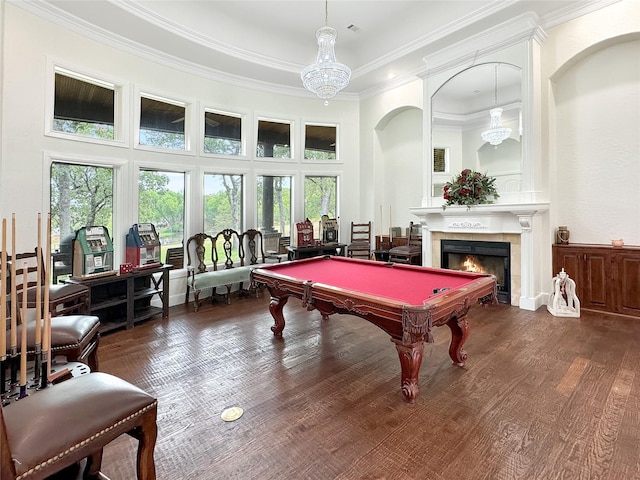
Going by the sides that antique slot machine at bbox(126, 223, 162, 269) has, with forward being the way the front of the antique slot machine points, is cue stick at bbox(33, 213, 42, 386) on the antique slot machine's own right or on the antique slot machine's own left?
on the antique slot machine's own right

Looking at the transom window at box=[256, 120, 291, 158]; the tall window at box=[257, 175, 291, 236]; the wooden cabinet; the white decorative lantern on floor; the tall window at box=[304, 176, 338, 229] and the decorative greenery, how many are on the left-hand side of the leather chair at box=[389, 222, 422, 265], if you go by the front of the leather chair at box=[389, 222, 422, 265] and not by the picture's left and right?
3

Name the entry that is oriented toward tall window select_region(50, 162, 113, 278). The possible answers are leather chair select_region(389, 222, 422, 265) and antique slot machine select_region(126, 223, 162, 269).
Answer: the leather chair

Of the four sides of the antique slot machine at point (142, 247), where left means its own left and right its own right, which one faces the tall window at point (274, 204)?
left

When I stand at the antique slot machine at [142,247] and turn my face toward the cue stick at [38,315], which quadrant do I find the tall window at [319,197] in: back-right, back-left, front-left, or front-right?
back-left

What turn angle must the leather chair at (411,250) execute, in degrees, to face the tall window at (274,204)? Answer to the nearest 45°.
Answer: approximately 45° to its right

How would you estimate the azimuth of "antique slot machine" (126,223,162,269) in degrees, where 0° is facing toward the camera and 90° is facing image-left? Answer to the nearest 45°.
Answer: approximately 315°

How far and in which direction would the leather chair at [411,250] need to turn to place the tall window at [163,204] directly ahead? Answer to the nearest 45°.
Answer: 0° — it already faces it

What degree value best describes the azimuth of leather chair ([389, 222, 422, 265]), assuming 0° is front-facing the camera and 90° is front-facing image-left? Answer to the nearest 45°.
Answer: approximately 45°
